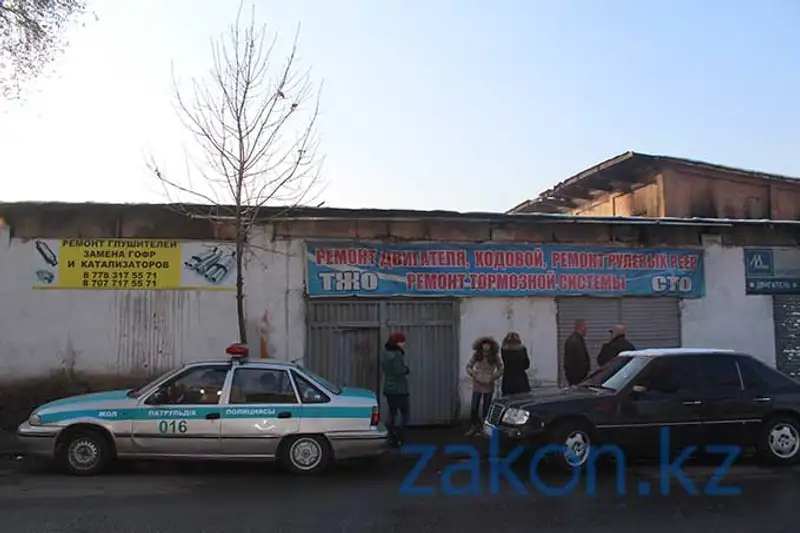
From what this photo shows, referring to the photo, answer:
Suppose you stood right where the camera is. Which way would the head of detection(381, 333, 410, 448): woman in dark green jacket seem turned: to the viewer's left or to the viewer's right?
to the viewer's right

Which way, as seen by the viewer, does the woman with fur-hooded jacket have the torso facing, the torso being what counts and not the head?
toward the camera

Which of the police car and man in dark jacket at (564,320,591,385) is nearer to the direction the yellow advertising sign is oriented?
the police car

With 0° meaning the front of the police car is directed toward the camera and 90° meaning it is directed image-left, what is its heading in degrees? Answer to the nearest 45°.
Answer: approximately 90°

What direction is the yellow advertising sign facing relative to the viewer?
toward the camera

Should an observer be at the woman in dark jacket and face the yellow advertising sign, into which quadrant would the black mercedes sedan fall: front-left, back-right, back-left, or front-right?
back-left

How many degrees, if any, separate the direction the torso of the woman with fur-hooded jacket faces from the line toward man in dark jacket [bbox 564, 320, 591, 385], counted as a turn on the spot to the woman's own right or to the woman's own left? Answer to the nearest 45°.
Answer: approximately 90° to the woman's own left
